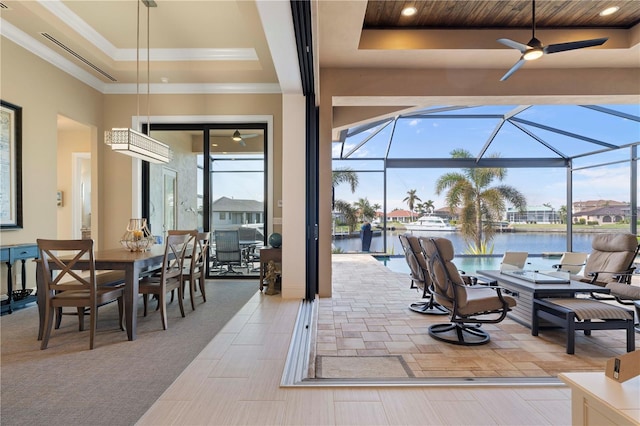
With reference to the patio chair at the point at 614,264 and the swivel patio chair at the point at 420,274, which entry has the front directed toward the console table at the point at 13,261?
the patio chair

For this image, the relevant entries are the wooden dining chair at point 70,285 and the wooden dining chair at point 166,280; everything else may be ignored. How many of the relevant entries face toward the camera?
0

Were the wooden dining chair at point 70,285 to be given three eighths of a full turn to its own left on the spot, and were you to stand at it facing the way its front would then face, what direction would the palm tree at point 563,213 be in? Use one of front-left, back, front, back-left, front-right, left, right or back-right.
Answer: back

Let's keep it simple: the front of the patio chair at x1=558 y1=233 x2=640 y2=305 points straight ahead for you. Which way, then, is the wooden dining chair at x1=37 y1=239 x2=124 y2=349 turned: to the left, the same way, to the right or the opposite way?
to the right

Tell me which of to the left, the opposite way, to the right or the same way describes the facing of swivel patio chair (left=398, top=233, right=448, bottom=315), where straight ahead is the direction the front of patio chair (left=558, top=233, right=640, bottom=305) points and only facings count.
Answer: the opposite way

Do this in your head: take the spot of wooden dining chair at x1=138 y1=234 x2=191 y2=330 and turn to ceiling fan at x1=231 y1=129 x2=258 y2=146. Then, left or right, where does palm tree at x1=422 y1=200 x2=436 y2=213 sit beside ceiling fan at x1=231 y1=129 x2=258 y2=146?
right

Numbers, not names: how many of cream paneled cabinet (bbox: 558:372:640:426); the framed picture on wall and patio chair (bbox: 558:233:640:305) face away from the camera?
0

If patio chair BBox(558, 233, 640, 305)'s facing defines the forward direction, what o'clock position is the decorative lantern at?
The decorative lantern is roughly at 12 o'clock from the patio chair.

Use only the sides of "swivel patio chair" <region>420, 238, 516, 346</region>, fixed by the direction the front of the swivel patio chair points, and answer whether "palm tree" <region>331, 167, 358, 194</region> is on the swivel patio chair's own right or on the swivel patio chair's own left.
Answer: on the swivel patio chair's own left

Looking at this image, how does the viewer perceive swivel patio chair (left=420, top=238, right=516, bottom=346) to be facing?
facing away from the viewer and to the right of the viewer

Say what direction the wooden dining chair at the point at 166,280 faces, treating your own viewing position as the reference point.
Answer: facing away from the viewer and to the left of the viewer

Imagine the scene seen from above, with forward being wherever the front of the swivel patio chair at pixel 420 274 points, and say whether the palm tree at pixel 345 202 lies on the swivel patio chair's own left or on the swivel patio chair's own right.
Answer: on the swivel patio chair's own left

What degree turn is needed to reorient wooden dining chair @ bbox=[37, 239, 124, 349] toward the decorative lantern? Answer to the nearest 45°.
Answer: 0° — it already faces it

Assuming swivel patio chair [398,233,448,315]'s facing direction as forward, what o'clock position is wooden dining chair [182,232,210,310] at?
The wooden dining chair is roughly at 7 o'clock from the swivel patio chair.

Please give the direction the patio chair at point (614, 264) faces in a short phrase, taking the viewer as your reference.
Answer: facing the viewer and to the left of the viewer

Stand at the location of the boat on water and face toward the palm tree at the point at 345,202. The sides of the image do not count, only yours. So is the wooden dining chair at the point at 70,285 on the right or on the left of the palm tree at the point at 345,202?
left

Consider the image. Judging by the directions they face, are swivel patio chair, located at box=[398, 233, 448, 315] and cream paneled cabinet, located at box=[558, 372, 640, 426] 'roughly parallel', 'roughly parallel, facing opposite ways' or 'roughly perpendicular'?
roughly parallel, facing opposite ways

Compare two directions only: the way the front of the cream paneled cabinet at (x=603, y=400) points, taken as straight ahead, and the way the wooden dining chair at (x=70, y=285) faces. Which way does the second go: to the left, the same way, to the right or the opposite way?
to the right

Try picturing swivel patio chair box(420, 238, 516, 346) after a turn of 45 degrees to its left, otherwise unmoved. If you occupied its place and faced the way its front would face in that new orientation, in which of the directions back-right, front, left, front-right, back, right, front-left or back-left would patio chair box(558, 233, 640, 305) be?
front-right

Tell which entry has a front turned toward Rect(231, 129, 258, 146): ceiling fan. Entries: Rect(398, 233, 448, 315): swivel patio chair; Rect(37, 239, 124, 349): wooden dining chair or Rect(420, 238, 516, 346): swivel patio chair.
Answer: the wooden dining chair

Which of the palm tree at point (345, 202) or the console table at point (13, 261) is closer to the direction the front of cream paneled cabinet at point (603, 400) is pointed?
the console table

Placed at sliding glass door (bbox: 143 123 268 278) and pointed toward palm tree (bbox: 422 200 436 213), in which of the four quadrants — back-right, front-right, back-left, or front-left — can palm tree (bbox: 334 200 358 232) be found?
front-left

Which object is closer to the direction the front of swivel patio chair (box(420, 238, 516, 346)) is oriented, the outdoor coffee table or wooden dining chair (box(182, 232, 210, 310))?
the outdoor coffee table

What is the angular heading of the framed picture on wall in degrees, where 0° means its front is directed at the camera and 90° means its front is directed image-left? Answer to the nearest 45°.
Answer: approximately 315°
